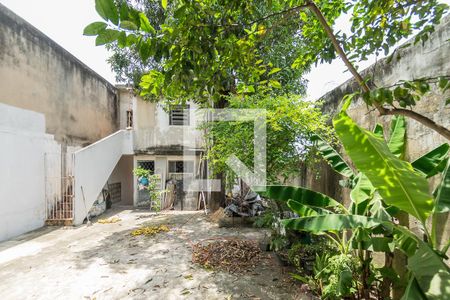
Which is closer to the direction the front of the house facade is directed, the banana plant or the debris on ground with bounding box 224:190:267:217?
the banana plant

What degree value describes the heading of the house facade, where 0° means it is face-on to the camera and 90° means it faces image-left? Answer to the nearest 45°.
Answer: approximately 0°

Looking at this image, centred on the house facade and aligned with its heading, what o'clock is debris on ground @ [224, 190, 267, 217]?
The debris on ground is roughly at 10 o'clock from the house facade.
